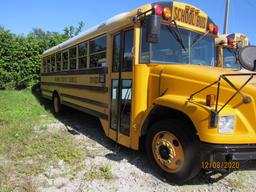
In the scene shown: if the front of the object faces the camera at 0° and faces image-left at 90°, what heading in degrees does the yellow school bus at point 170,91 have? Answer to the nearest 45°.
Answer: approximately 315°

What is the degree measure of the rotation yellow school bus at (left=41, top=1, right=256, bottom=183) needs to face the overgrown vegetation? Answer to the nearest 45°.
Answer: approximately 180°

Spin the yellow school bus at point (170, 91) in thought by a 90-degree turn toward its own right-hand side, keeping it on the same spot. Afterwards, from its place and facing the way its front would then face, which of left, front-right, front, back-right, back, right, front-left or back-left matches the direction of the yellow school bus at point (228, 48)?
back
